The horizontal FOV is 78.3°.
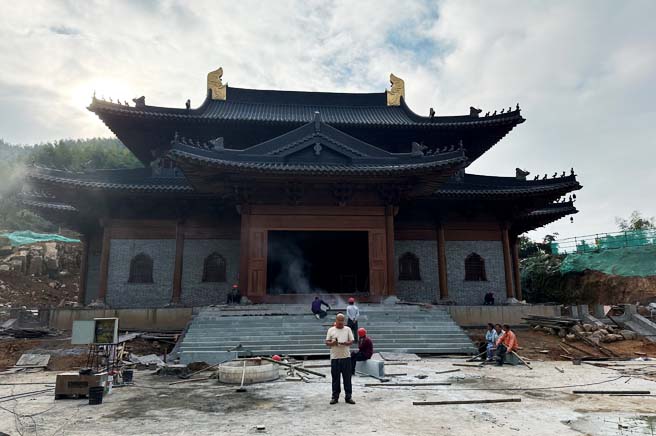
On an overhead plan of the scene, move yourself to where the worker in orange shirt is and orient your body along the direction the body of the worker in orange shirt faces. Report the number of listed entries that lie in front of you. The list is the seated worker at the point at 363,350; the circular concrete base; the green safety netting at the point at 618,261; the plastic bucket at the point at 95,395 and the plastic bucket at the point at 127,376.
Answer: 4

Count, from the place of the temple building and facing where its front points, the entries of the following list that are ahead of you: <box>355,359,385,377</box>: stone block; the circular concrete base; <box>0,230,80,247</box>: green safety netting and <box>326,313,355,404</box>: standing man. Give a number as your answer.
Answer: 3

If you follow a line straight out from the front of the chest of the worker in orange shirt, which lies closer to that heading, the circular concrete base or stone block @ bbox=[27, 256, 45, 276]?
the circular concrete base

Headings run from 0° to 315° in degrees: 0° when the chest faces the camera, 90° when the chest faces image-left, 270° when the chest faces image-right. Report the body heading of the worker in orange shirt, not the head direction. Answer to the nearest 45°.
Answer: approximately 45°

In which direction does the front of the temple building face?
toward the camera

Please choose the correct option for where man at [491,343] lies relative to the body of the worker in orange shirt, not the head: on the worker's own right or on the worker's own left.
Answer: on the worker's own right

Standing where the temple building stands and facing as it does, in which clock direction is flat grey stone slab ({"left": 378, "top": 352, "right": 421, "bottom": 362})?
The flat grey stone slab is roughly at 11 o'clock from the temple building.

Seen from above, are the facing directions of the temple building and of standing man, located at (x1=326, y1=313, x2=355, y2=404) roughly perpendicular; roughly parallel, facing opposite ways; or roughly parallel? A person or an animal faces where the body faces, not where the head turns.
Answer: roughly parallel

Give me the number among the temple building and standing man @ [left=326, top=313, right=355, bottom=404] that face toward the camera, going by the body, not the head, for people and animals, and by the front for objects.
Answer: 2

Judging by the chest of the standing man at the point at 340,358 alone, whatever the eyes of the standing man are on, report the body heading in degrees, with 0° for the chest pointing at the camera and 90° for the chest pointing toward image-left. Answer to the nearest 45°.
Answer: approximately 0°

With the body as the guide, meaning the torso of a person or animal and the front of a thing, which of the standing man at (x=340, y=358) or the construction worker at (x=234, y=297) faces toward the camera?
the standing man

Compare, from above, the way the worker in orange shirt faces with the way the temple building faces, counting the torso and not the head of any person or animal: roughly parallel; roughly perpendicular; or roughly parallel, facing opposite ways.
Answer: roughly perpendicular
